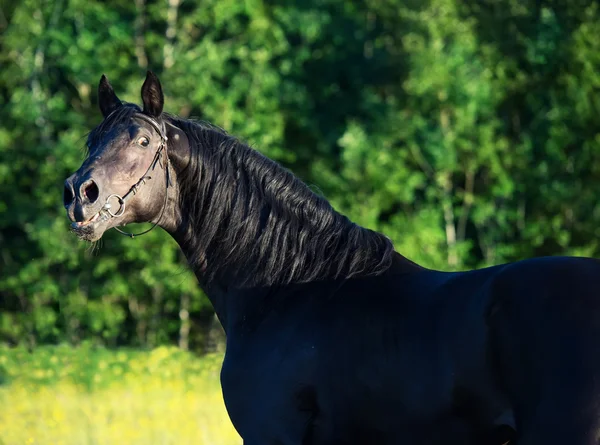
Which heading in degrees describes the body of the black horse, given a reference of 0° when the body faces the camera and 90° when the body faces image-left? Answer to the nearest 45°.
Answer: approximately 90°

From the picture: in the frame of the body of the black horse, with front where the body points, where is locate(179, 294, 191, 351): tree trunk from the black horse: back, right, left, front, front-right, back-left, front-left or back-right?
right
